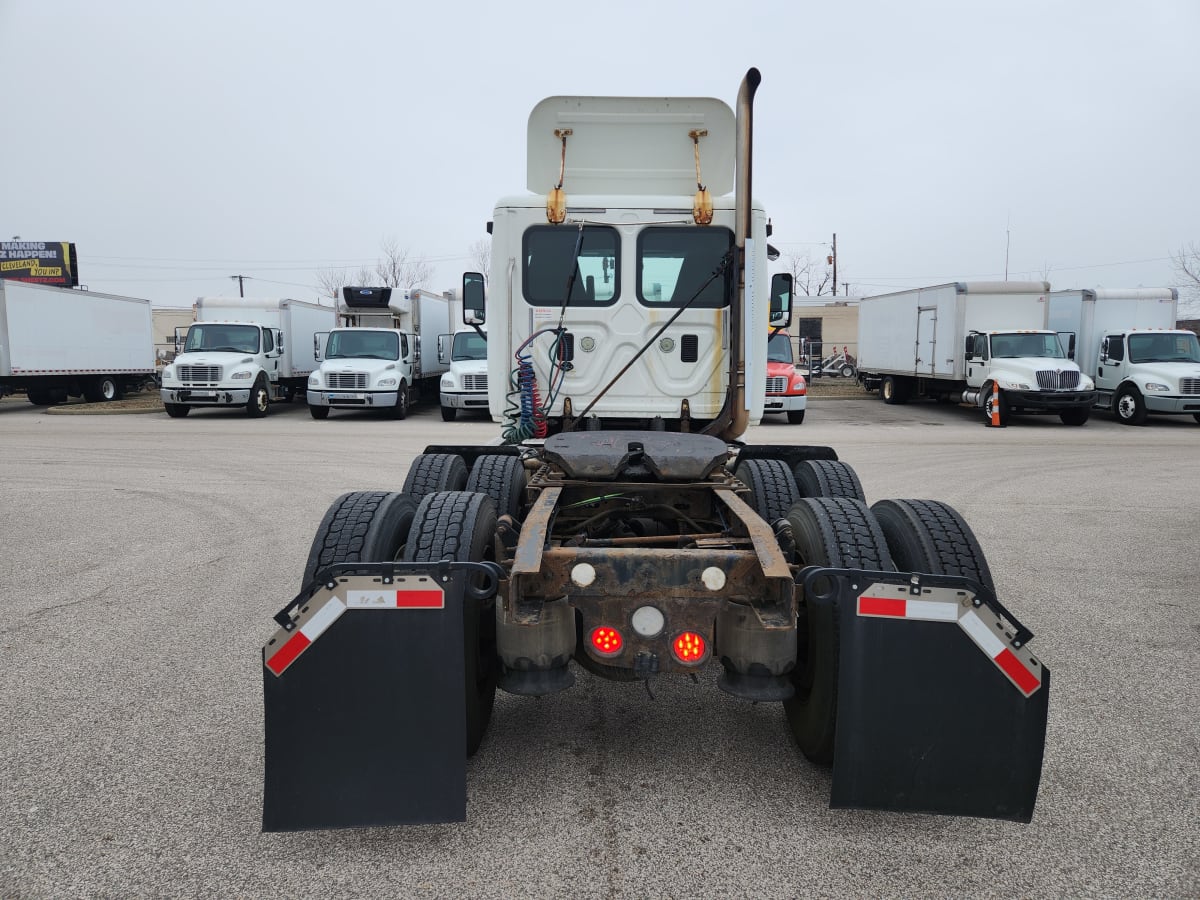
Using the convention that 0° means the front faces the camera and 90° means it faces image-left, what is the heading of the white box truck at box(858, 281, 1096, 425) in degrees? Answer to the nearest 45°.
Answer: approximately 315°

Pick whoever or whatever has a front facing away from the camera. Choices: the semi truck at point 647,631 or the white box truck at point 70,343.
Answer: the semi truck

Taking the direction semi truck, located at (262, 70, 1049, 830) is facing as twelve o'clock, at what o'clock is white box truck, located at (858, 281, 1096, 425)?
The white box truck is roughly at 1 o'clock from the semi truck.

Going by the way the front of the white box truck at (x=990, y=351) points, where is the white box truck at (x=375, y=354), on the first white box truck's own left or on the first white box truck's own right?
on the first white box truck's own right

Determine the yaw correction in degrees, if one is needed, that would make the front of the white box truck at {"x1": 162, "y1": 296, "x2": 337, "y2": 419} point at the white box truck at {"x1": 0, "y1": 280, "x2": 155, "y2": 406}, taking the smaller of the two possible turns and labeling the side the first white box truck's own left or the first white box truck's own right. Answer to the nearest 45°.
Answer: approximately 90° to the first white box truck's own right

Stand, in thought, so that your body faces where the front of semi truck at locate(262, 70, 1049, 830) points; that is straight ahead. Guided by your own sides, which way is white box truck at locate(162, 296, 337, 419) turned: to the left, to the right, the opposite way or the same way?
the opposite way

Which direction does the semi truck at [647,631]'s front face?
away from the camera

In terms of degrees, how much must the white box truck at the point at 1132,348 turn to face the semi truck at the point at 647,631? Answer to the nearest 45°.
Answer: approximately 45° to its right
